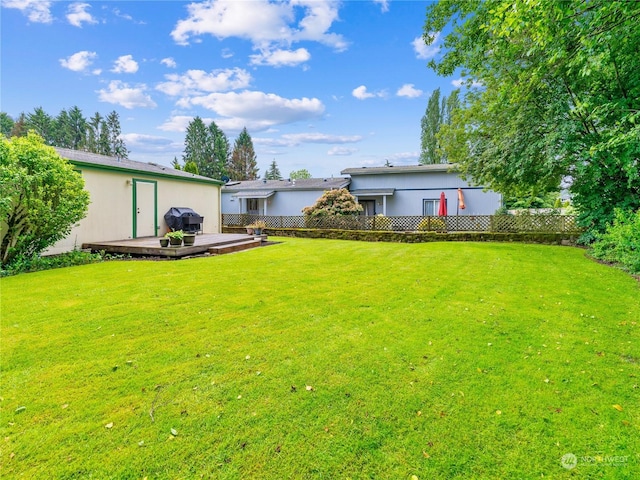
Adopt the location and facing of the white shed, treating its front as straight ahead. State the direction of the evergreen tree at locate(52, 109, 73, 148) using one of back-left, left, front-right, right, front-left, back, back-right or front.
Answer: back-left

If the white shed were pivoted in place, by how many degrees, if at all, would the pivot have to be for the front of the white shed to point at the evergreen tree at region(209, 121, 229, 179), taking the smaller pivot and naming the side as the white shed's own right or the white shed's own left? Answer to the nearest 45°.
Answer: approximately 135° to the white shed's own left

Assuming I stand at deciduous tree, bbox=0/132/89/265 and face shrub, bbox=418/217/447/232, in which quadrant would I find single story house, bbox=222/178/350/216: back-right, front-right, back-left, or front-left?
front-left

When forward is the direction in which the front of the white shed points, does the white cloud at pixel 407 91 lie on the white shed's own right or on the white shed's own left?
on the white shed's own left

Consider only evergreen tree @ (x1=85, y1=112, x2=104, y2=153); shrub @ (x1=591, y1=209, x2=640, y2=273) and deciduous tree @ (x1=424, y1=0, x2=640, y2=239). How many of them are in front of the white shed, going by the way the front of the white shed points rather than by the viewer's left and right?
2

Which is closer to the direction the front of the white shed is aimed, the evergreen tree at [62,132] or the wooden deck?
the wooden deck

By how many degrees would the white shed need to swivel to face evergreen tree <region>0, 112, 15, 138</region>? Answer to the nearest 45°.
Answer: approximately 135° to its left

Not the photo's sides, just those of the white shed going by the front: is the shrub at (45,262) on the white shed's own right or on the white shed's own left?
on the white shed's own right

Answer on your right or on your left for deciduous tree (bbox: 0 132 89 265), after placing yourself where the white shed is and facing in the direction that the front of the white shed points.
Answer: on your right

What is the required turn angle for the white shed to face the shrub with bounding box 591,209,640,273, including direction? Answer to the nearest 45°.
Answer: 0° — it already faces it

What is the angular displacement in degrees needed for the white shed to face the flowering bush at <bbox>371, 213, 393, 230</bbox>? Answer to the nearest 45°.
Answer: approximately 45° to its left

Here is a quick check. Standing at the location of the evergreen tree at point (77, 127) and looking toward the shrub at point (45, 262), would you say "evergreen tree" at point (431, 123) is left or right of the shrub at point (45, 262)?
left

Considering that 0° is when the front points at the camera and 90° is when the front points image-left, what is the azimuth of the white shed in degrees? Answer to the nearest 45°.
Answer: approximately 315°

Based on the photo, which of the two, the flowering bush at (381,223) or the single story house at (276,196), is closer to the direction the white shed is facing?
the flowering bush
